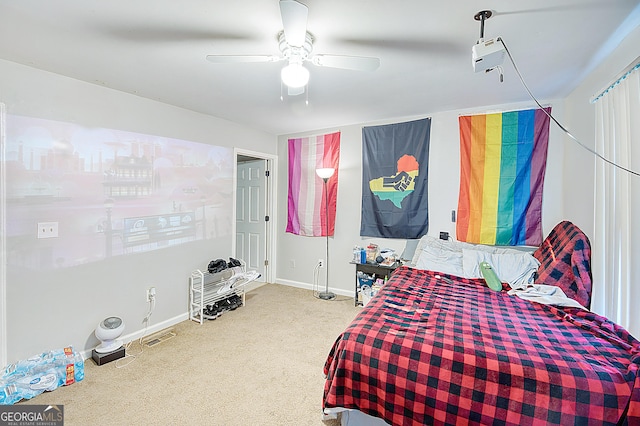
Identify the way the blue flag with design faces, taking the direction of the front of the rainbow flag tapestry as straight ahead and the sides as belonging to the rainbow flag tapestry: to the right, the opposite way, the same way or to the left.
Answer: the same way

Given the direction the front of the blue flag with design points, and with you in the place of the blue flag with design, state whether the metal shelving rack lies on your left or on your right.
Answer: on your right

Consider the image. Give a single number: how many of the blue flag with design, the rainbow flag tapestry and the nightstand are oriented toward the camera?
3

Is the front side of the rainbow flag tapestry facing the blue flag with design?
no

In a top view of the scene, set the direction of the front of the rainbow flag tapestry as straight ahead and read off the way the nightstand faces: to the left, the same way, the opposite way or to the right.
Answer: the same way

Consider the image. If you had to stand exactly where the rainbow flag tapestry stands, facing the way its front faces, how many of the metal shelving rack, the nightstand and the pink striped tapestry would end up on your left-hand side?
0

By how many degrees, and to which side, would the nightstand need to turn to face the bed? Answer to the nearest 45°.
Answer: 0° — it already faces it

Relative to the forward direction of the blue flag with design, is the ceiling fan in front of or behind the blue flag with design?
in front

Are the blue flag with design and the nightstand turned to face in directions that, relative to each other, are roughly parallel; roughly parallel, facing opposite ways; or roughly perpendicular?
roughly parallel

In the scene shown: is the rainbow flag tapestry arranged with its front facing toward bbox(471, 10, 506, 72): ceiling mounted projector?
yes

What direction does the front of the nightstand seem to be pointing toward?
toward the camera

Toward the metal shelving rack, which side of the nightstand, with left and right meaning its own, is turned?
right

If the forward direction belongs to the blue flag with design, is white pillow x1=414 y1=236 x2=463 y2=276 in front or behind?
in front
